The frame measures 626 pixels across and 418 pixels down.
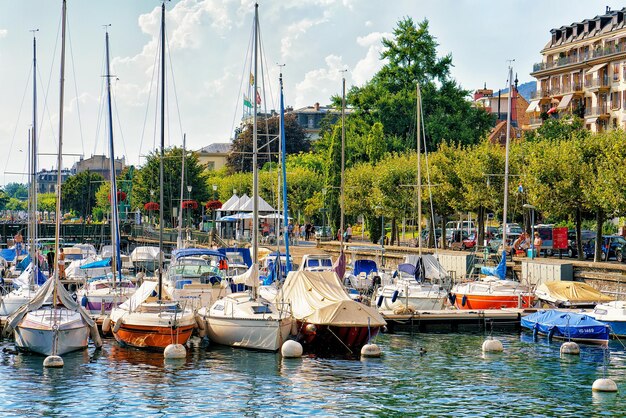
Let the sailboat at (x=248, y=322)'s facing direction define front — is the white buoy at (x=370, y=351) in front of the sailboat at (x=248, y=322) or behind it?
in front

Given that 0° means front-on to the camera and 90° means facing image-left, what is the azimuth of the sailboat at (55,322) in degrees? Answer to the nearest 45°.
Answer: approximately 0°

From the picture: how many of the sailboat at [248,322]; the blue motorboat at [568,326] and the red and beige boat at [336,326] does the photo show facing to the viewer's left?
0

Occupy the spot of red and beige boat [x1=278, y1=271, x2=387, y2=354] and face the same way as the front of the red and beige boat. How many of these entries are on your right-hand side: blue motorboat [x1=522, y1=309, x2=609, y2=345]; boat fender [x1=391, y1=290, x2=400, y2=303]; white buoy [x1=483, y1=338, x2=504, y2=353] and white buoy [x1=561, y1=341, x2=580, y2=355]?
0

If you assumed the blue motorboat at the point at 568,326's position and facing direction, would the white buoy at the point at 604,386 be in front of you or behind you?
in front

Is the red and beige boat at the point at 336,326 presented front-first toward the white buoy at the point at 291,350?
no

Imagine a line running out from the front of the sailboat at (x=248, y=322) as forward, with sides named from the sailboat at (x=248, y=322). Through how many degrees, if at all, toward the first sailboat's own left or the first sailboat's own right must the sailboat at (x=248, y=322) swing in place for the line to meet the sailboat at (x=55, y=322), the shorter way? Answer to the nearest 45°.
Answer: approximately 135° to the first sailboat's own right

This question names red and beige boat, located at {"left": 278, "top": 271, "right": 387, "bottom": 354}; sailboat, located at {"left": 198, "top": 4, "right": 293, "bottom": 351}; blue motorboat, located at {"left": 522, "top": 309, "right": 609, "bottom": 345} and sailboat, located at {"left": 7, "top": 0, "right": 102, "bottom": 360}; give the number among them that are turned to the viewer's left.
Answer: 0

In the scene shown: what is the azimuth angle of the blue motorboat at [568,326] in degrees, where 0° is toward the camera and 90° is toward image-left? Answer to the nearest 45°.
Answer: approximately 315°

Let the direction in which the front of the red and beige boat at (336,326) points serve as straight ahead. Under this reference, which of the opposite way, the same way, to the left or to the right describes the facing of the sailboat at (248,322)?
the same way

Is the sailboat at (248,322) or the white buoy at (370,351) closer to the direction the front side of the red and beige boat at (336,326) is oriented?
the white buoy

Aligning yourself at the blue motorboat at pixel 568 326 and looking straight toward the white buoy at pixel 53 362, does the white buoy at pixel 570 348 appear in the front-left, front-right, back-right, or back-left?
front-left

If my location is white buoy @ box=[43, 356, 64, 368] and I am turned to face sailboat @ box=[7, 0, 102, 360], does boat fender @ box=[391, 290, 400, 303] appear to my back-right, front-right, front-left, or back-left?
front-right
